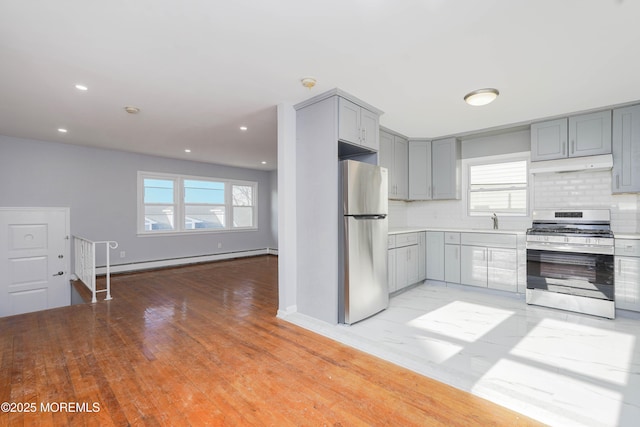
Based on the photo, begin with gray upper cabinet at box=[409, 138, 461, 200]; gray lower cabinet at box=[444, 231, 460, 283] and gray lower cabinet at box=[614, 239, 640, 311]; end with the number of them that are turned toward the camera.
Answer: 3

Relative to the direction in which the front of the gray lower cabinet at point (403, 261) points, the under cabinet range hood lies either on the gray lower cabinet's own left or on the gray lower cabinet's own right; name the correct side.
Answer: on the gray lower cabinet's own left

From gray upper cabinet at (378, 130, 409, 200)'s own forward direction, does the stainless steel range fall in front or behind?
in front

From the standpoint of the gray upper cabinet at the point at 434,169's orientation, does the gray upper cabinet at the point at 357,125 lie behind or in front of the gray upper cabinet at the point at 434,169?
in front

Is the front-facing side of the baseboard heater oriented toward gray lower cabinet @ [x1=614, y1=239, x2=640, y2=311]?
yes

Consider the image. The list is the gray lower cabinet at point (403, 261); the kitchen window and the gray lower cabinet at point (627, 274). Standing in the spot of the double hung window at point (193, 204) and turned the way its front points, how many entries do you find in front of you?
3

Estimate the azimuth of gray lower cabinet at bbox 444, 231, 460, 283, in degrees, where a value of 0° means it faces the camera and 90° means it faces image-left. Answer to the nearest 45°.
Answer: approximately 0°

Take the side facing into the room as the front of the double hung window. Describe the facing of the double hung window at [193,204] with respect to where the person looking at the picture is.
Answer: facing the viewer and to the right of the viewer

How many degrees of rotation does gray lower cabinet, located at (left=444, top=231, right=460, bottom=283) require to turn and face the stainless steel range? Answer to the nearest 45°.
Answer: approximately 90° to its left
